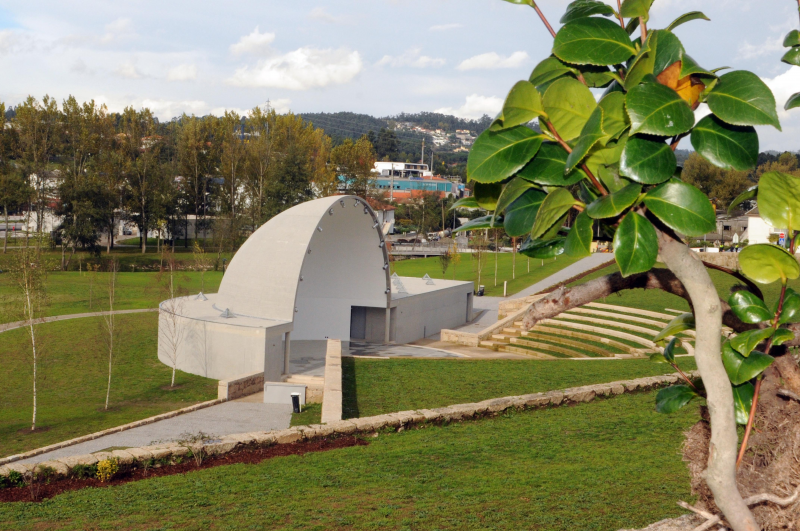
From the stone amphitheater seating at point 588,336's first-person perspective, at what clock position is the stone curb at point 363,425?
The stone curb is roughly at 11 o'clock from the stone amphitheater seating.

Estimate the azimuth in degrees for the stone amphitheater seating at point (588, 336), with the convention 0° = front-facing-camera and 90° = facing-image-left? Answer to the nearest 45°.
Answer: approximately 45°

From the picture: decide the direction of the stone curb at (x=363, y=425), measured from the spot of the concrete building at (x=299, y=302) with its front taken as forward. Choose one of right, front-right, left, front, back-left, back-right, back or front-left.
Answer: front-right

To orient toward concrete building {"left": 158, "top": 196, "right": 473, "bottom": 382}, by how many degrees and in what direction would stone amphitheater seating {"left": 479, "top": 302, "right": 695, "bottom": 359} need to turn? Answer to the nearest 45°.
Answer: approximately 45° to its right

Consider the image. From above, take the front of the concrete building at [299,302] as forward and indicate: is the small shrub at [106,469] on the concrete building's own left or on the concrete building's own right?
on the concrete building's own right

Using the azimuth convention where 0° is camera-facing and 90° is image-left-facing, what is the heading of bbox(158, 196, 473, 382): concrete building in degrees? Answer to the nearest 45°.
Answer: approximately 315°

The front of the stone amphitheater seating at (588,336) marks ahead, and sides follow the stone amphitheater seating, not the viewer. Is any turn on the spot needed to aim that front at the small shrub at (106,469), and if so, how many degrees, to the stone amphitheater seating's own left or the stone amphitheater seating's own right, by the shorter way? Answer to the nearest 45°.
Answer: approximately 45° to the stone amphitheater seating's own left
